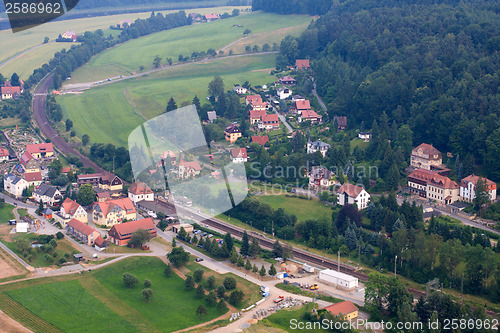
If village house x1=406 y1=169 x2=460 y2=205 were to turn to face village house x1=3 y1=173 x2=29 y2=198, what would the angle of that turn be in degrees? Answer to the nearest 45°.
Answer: approximately 45° to its right

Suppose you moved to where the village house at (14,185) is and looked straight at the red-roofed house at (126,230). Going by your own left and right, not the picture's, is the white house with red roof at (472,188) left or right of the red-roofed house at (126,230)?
left

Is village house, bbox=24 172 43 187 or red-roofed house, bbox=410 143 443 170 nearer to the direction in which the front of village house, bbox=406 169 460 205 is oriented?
the village house

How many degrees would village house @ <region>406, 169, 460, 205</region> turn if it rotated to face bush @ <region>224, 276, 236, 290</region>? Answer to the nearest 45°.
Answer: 0° — it already faces it

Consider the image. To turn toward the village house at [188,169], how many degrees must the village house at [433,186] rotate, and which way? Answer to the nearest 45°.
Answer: approximately 45° to its right

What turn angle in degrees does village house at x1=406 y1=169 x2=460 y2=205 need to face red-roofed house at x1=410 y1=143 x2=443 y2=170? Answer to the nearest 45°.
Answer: approximately 135° to its right

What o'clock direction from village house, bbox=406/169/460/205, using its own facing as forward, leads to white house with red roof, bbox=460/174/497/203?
The white house with red roof is roughly at 8 o'clock from the village house.

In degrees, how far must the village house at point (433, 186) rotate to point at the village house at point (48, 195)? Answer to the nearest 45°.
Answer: approximately 45° to its right

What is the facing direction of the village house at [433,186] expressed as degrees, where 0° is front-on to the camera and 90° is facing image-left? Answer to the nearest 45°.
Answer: approximately 45°

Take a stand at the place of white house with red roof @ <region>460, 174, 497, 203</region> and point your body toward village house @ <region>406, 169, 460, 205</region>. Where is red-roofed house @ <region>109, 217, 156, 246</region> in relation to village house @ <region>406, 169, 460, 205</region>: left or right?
left
